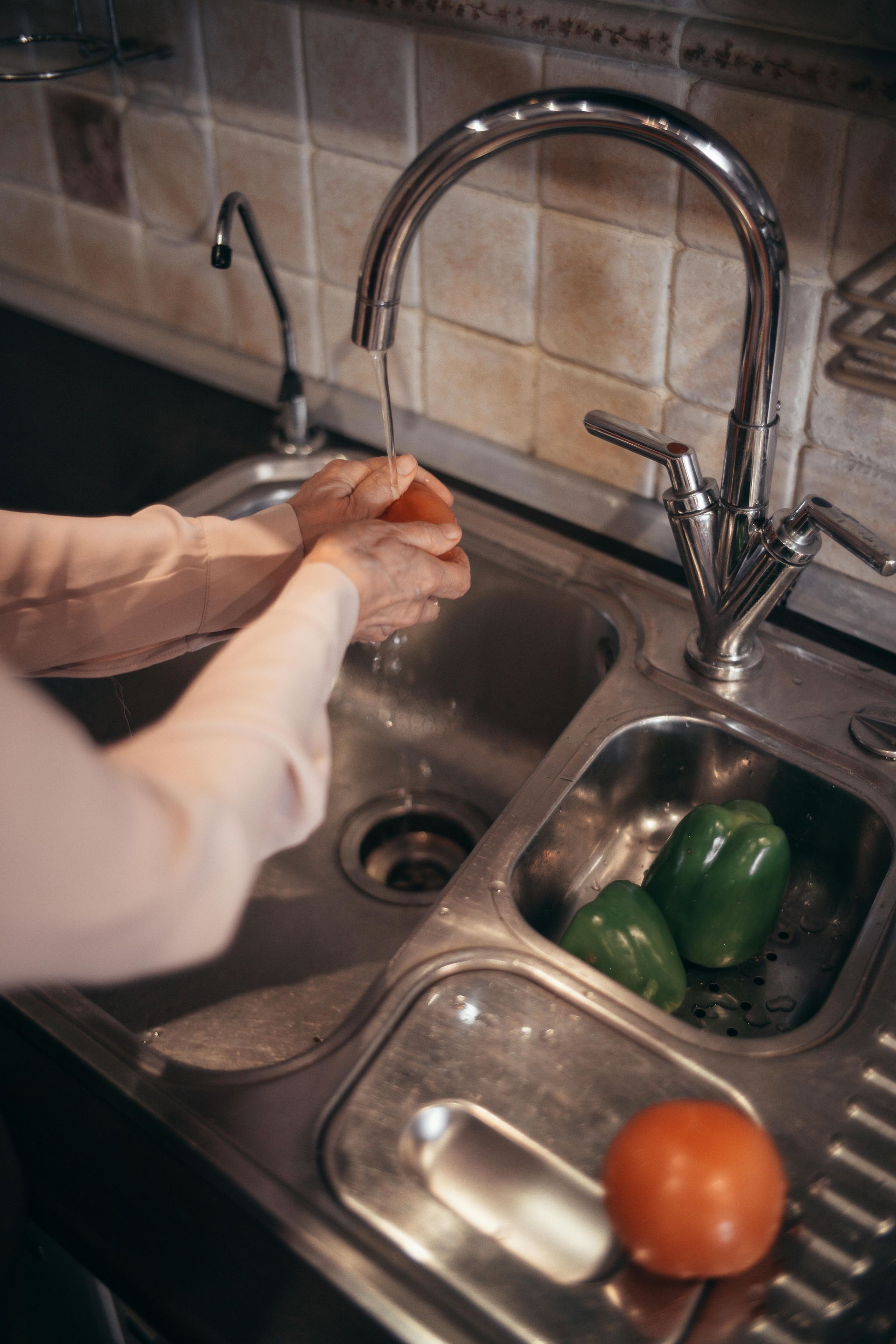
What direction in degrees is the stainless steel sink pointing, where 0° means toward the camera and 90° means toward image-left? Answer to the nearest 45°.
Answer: approximately 45°

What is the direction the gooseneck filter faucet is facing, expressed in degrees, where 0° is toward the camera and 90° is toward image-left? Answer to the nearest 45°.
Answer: approximately 45°

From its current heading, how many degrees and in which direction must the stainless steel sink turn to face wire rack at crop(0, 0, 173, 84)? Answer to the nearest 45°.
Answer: approximately 90° to its right

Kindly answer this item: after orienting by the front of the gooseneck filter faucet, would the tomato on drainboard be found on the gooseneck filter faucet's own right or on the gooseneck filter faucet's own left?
on the gooseneck filter faucet's own left

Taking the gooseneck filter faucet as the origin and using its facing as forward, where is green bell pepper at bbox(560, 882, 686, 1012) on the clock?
The green bell pepper is roughly at 10 o'clock from the gooseneck filter faucet.
